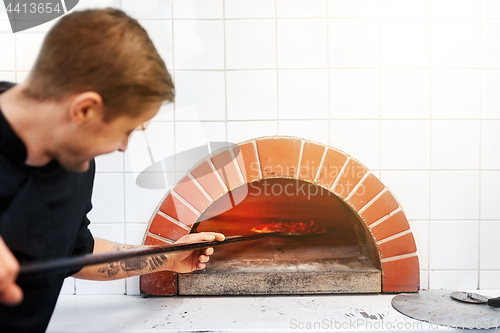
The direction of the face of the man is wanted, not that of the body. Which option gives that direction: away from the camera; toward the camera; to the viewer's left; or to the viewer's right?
to the viewer's right

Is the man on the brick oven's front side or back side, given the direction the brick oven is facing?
on the front side

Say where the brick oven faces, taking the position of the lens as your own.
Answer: facing the viewer
